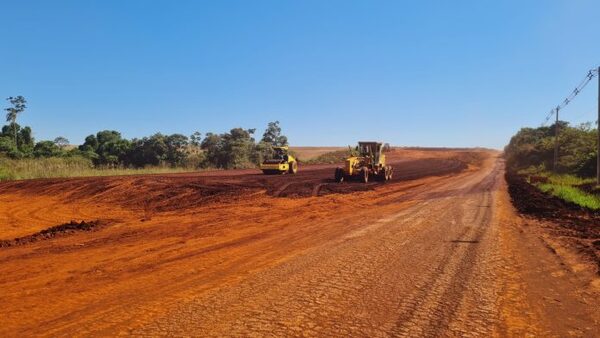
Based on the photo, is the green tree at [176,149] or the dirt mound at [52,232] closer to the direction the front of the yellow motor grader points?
the dirt mound

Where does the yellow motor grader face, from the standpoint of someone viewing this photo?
facing the viewer and to the left of the viewer

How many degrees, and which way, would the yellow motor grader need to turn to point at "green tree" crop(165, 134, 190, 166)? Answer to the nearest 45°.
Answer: approximately 90° to its right

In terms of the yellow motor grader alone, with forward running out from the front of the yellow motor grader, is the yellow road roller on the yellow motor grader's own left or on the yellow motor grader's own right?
on the yellow motor grader's own right

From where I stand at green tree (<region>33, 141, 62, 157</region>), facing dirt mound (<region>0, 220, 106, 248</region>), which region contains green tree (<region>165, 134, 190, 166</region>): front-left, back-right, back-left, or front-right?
front-left

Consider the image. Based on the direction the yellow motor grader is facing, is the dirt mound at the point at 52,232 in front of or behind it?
in front

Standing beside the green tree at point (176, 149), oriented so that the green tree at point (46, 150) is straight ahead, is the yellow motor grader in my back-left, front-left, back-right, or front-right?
back-left
